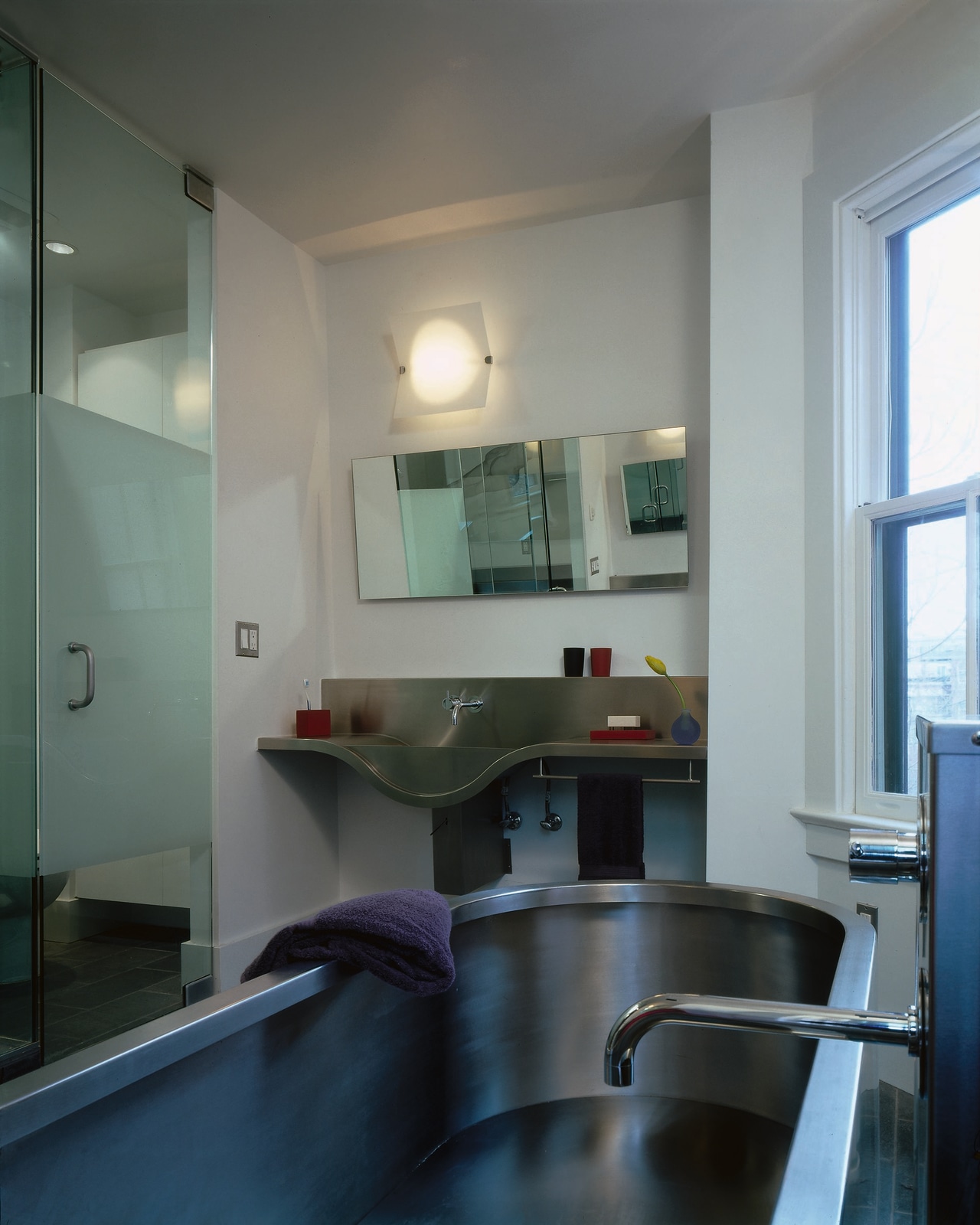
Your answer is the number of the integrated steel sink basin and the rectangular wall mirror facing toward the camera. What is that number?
2

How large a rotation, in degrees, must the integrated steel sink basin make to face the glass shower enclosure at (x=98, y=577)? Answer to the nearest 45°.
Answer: approximately 45° to its right

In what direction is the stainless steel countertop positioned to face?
toward the camera

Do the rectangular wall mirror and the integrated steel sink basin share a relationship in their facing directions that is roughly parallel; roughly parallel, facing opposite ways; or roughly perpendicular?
roughly parallel

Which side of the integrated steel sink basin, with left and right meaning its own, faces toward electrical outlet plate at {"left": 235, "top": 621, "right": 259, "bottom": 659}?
right

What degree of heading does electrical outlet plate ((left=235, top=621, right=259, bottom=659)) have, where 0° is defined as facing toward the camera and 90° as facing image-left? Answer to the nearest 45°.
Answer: approximately 315°

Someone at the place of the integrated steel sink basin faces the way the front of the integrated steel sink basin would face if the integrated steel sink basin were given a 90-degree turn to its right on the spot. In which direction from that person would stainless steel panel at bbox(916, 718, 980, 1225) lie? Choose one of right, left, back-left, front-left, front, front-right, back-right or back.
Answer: left

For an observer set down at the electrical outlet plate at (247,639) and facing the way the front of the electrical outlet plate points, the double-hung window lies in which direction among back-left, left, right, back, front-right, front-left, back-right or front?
front

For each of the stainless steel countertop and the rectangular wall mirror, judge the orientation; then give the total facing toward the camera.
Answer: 2

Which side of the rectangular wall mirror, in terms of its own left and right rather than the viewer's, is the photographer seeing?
front

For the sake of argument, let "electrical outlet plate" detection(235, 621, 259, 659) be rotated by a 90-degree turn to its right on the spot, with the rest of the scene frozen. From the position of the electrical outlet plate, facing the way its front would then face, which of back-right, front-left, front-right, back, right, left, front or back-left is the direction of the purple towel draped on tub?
front-left

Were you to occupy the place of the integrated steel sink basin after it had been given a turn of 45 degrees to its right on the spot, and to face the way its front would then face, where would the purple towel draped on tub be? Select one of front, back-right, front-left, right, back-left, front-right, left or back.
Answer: front-left

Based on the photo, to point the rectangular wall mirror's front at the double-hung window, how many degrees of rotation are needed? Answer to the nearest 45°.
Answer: approximately 45° to its left

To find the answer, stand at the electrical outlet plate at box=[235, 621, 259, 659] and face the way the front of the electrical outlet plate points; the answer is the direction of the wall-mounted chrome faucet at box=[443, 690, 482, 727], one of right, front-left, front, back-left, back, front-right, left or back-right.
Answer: front-left
